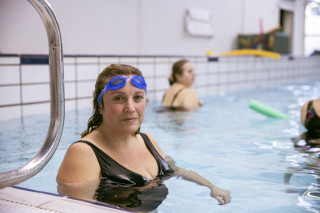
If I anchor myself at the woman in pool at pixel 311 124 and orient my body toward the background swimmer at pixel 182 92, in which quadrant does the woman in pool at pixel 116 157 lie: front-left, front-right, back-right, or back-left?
back-left

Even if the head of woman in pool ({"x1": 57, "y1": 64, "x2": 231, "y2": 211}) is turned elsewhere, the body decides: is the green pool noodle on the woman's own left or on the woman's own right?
on the woman's own left

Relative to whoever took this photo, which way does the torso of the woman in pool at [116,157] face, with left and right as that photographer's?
facing the viewer and to the right of the viewer

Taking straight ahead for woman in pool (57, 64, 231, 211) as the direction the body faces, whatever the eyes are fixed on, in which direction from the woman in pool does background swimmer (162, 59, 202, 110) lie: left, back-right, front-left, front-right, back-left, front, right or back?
back-left

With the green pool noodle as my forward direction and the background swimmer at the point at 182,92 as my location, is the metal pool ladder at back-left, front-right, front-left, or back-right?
front-right

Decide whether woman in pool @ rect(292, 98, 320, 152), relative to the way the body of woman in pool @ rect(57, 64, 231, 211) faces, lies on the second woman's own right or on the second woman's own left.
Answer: on the second woman's own left
